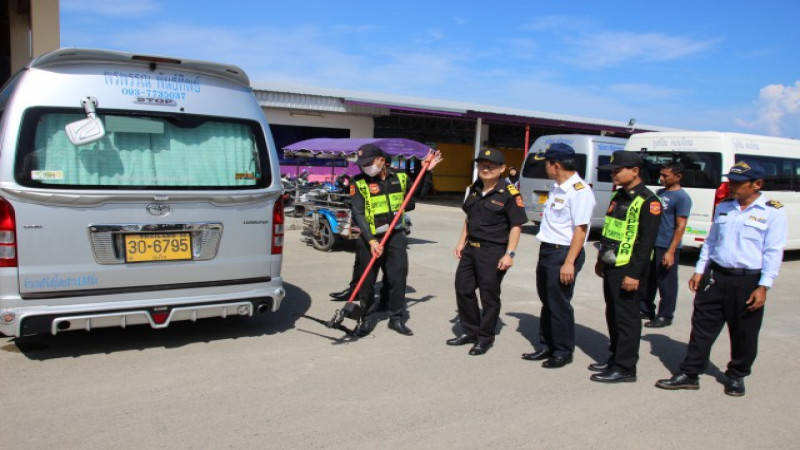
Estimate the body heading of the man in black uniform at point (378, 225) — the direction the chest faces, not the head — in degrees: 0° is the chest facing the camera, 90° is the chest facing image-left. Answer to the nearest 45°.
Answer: approximately 0°

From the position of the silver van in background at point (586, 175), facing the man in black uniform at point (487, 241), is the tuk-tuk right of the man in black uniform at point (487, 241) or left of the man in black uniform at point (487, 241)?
right

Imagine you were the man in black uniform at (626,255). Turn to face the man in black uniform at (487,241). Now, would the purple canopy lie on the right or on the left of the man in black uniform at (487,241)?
right

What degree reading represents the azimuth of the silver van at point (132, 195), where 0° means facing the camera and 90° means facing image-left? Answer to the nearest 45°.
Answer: approximately 180°

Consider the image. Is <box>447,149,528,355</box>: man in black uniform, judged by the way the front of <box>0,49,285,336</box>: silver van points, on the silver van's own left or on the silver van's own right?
on the silver van's own right

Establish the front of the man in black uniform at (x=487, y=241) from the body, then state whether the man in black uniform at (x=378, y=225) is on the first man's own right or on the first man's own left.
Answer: on the first man's own right

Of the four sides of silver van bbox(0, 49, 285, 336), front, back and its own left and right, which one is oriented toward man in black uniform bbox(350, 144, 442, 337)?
right

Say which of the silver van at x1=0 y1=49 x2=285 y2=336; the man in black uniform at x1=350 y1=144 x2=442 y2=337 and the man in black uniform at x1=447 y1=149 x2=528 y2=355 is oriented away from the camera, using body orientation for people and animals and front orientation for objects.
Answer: the silver van

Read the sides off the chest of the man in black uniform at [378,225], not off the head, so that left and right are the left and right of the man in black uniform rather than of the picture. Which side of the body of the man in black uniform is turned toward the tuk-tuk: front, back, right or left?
back

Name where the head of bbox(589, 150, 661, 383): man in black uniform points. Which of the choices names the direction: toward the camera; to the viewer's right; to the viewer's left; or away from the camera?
to the viewer's left

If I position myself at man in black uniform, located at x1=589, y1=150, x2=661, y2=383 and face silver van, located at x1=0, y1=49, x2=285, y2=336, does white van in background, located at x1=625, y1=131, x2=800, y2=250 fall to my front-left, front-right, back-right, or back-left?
back-right
